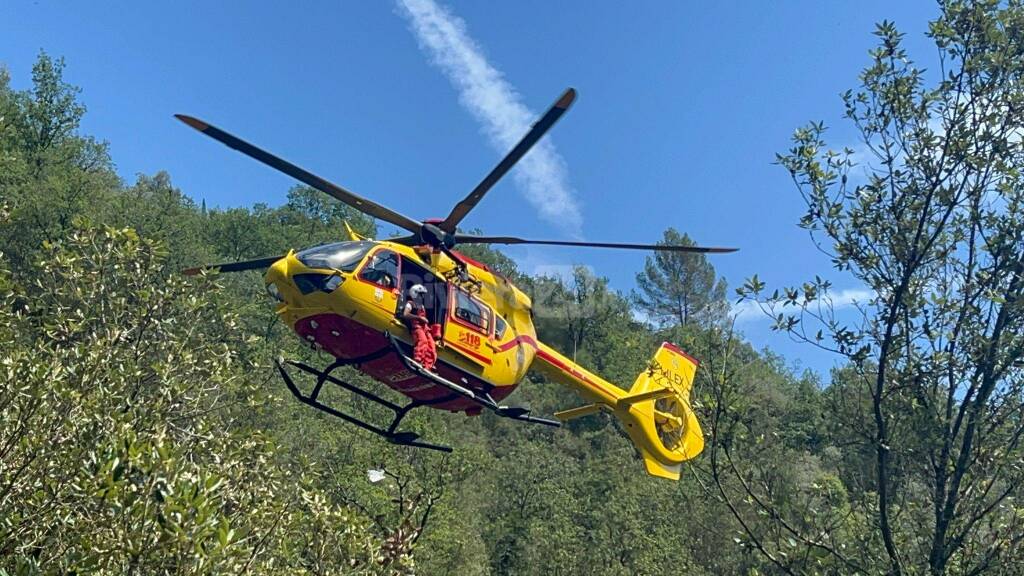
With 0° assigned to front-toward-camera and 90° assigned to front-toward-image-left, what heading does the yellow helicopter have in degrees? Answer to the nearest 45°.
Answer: approximately 45°
